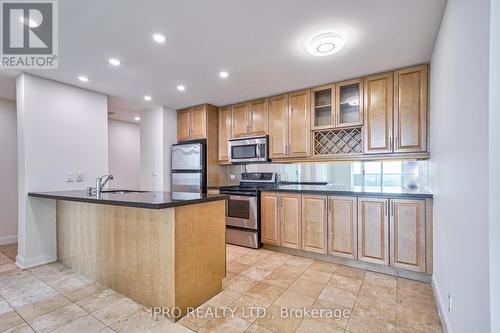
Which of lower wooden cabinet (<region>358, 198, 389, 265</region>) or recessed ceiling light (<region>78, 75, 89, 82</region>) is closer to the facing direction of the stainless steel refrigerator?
the recessed ceiling light

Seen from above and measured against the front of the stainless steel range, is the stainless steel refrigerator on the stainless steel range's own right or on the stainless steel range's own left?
on the stainless steel range's own right

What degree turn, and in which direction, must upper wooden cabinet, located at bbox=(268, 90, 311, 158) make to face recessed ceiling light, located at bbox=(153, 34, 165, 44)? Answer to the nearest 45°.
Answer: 0° — it already faces it

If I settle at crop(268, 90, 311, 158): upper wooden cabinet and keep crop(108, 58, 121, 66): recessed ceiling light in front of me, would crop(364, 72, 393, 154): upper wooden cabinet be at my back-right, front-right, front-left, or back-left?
back-left

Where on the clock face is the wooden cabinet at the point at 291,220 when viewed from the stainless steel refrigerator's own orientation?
The wooden cabinet is roughly at 9 o'clock from the stainless steel refrigerator.

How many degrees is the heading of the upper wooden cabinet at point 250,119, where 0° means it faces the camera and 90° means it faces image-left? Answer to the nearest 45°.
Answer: approximately 45°

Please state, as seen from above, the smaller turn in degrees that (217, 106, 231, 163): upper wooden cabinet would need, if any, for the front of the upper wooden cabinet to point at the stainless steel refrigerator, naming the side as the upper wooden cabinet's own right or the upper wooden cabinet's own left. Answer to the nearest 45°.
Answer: approximately 45° to the upper wooden cabinet's own right
